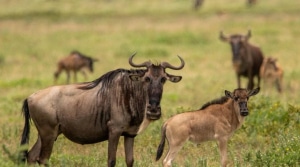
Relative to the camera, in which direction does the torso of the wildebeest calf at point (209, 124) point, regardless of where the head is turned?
to the viewer's right

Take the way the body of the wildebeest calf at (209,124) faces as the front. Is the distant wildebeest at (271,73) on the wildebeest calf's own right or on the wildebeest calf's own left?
on the wildebeest calf's own left

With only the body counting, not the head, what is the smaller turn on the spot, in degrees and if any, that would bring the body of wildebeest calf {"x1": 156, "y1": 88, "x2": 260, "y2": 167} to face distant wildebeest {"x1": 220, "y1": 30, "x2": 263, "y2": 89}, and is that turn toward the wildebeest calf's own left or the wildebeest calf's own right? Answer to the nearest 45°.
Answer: approximately 90° to the wildebeest calf's own left

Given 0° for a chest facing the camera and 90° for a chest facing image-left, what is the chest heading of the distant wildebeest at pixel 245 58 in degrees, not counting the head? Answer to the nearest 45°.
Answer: approximately 45°
